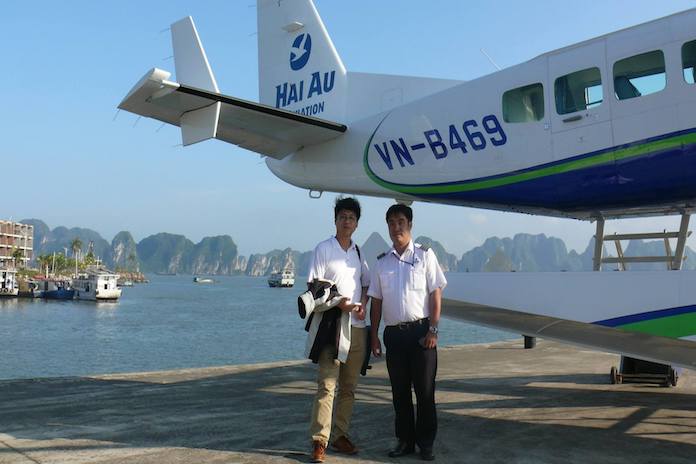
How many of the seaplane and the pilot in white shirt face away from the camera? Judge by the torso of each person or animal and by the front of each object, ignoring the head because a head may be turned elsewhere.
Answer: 0

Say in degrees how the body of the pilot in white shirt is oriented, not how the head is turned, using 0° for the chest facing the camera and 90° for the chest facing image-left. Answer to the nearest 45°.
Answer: approximately 0°
